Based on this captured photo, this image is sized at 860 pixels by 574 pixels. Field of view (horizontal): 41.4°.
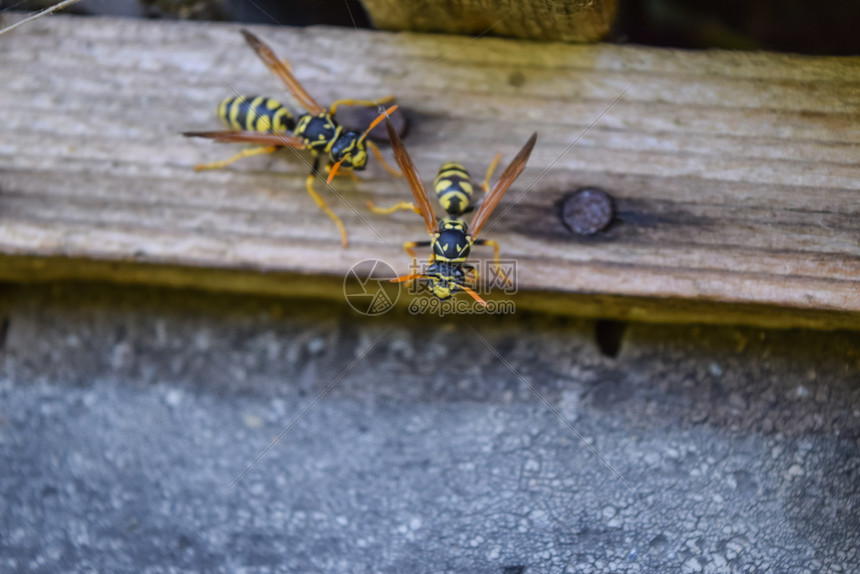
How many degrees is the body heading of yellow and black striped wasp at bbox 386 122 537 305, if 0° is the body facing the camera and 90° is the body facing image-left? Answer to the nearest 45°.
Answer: approximately 0°

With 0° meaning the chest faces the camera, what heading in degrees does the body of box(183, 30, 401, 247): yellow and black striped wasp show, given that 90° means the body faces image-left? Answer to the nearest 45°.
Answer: approximately 315°
